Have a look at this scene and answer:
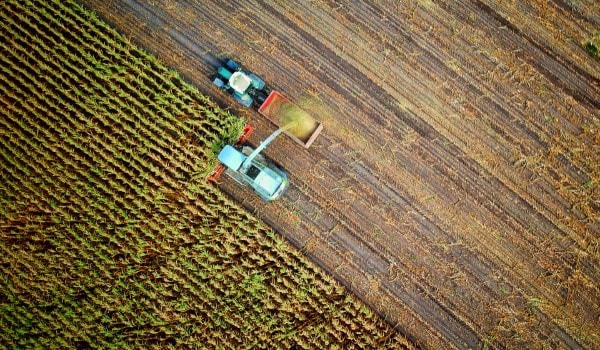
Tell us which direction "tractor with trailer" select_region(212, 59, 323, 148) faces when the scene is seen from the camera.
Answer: facing away from the viewer and to the left of the viewer
